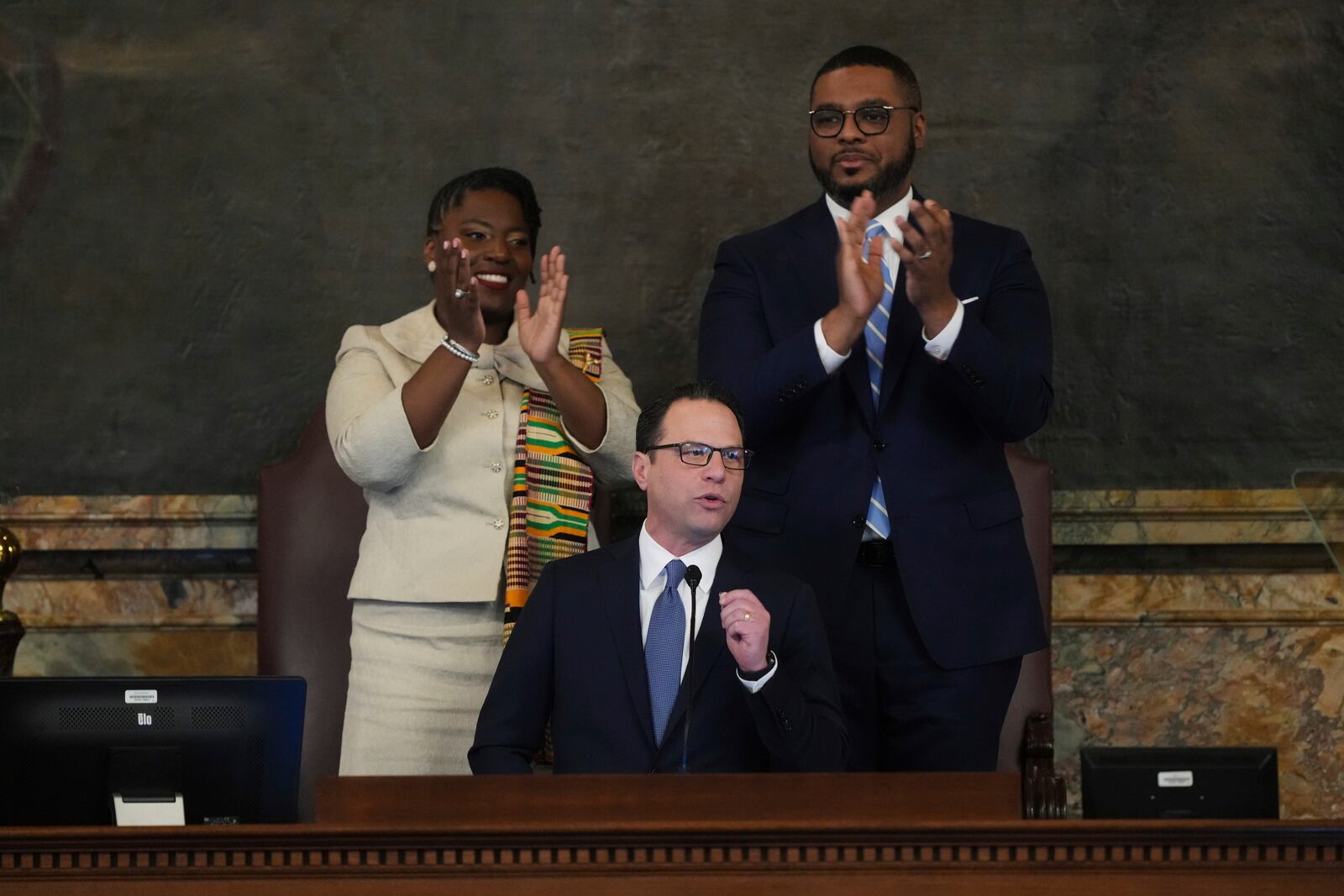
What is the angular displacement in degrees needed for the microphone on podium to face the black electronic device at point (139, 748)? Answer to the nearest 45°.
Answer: approximately 90° to its left

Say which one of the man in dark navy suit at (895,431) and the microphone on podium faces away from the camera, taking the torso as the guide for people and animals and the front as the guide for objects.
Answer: the microphone on podium

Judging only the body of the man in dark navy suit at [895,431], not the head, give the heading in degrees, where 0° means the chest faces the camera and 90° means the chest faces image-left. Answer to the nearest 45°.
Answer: approximately 0°

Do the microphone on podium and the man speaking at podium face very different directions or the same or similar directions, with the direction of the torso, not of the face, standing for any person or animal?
very different directions

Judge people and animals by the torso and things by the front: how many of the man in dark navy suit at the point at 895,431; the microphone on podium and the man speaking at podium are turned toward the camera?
2

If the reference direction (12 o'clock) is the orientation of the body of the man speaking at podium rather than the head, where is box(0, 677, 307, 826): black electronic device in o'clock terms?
The black electronic device is roughly at 2 o'clock from the man speaking at podium.

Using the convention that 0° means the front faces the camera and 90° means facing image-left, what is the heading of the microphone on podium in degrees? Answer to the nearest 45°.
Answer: approximately 180°
